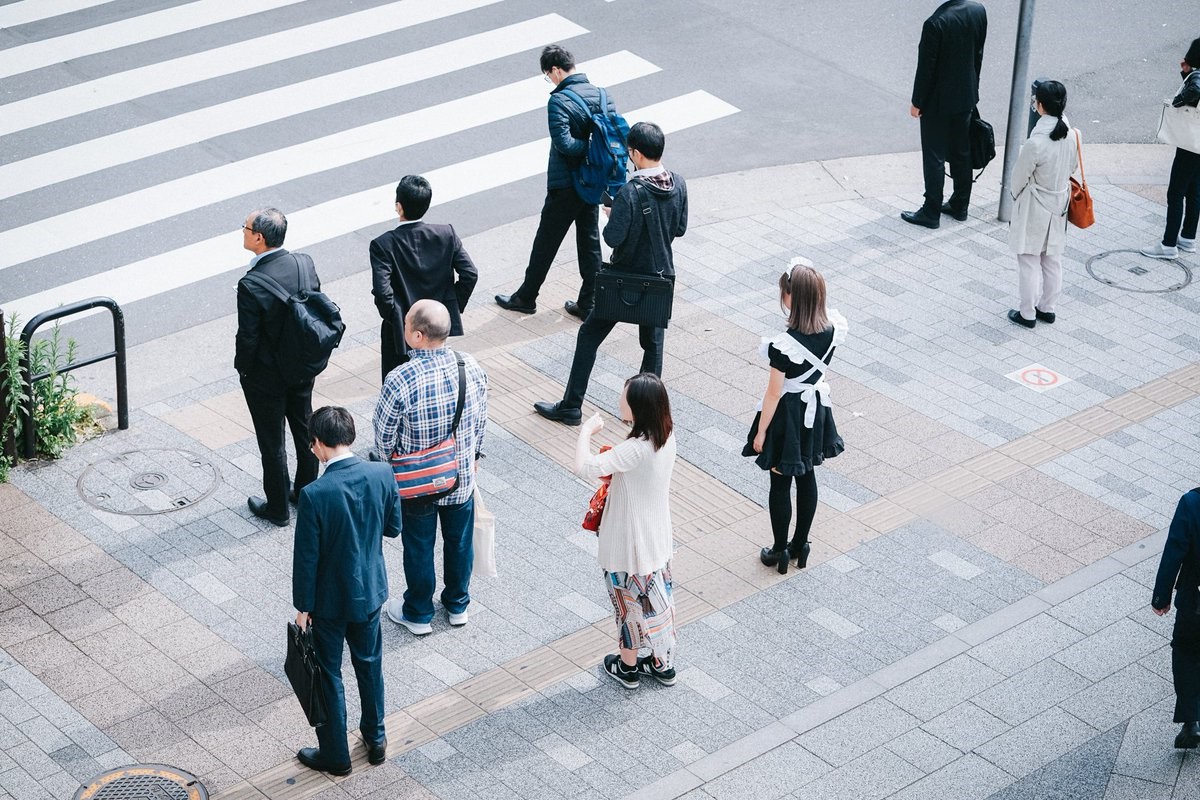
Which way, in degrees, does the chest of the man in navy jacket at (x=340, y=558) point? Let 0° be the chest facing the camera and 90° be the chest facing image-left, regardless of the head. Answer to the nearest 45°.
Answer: approximately 135°

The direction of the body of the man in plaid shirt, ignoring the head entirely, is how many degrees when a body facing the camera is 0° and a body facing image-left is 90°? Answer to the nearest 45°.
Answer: approximately 135°

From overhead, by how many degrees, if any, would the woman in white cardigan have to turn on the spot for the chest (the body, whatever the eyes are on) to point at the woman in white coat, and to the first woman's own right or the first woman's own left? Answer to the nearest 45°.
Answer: approximately 90° to the first woman's own right

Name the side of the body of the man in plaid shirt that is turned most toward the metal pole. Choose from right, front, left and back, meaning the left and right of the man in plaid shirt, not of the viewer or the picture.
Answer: right

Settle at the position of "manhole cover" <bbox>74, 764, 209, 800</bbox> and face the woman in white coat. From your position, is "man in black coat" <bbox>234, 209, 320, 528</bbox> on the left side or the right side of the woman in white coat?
left

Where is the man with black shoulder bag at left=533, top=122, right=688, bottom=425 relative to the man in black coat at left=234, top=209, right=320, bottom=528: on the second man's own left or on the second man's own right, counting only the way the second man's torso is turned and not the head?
on the second man's own right

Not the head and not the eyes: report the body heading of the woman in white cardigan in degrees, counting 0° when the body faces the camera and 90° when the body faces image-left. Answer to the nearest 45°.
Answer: approximately 135°

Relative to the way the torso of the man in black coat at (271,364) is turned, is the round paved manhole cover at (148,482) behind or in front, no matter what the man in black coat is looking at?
in front

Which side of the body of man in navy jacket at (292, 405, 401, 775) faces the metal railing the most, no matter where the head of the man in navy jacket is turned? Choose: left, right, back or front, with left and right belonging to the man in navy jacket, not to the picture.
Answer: front

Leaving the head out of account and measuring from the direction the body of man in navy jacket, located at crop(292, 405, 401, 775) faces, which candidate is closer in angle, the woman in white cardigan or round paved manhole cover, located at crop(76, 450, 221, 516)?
the round paved manhole cover
